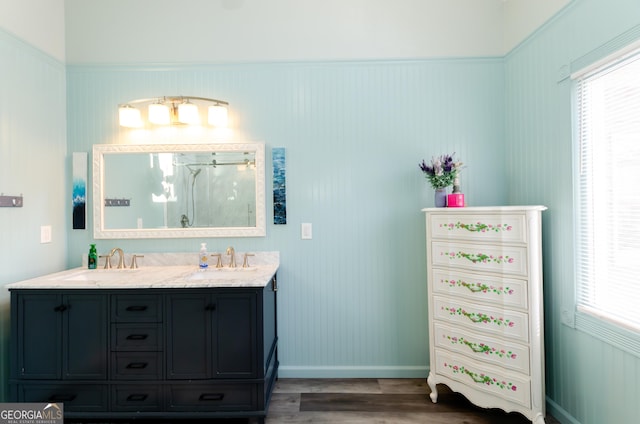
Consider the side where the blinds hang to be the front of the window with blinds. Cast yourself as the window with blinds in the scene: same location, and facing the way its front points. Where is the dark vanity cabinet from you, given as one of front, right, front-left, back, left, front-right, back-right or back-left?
front

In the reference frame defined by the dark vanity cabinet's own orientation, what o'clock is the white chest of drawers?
The white chest of drawers is roughly at 10 o'clock from the dark vanity cabinet.

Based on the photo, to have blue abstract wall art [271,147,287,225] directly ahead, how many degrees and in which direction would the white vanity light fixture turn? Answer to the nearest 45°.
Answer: approximately 90° to its left

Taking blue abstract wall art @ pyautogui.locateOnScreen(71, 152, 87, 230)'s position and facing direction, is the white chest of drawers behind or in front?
in front

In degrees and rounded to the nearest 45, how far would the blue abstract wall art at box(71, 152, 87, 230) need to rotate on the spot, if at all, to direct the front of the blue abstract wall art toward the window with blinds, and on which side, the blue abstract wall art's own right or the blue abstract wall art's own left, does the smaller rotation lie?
approximately 45° to the blue abstract wall art's own left

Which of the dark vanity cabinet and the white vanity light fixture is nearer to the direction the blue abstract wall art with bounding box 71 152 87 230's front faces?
the dark vanity cabinet

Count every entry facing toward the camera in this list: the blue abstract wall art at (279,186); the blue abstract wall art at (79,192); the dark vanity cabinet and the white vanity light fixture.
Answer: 4

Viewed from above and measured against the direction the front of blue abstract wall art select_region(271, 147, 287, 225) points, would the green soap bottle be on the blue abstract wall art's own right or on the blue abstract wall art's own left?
on the blue abstract wall art's own right

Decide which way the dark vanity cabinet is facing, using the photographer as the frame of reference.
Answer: facing the viewer

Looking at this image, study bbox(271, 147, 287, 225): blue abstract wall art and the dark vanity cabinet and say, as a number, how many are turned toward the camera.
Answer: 2

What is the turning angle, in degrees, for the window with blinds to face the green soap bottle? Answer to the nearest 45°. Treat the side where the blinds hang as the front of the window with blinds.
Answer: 0° — it already faces it

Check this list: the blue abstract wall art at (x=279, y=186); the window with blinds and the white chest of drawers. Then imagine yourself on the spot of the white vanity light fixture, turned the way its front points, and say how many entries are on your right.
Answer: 0

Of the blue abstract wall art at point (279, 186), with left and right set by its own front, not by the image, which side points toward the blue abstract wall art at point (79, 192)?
right

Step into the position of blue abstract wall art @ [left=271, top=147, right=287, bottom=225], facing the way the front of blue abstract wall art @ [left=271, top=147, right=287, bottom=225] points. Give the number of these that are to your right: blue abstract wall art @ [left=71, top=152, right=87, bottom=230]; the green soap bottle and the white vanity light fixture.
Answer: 3

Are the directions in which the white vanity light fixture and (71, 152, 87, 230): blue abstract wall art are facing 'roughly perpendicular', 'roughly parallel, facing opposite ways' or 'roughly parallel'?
roughly parallel

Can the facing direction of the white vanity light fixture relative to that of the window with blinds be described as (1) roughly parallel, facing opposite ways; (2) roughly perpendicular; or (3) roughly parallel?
roughly perpendicular

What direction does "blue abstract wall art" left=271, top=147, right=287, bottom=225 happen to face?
toward the camera

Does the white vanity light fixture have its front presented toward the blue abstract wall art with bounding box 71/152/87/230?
no
